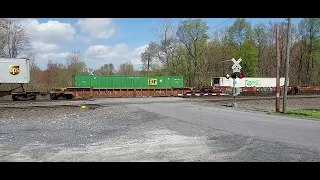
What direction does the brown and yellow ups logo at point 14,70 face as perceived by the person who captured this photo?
facing the viewer

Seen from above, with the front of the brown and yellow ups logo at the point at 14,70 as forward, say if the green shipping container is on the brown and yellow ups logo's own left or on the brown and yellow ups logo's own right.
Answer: on the brown and yellow ups logo's own left
